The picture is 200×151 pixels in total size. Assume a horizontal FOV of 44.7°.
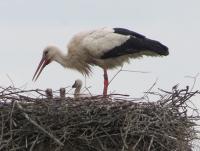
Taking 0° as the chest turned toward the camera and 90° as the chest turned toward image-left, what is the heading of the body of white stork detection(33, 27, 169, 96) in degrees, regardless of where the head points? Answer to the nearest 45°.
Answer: approximately 90°
